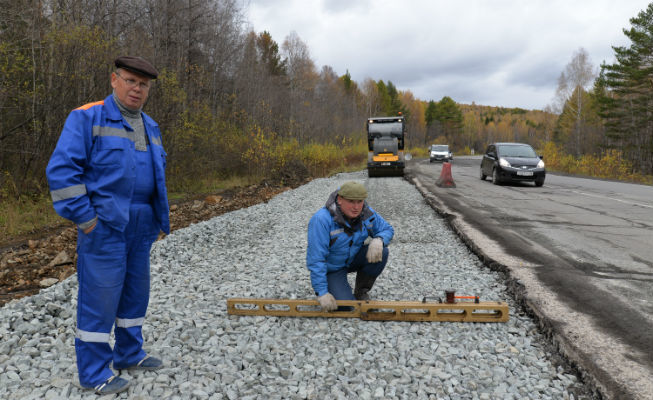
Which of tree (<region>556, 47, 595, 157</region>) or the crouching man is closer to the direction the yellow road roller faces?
the crouching man

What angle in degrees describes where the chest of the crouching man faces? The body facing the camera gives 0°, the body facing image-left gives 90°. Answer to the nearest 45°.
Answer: approximately 315°

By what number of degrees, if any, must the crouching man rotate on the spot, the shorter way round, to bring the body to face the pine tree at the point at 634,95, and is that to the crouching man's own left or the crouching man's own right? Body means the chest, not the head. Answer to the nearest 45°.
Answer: approximately 90° to the crouching man's own left

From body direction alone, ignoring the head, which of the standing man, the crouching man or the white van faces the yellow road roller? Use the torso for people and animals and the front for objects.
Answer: the white van

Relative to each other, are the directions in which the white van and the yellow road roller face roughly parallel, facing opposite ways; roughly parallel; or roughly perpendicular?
roughly parallel

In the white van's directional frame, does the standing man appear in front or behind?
in front

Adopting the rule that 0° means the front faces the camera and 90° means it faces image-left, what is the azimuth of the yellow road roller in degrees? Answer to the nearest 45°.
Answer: approximately 0°

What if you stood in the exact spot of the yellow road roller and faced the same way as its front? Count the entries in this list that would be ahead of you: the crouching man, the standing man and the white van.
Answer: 2

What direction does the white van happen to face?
toward the camera

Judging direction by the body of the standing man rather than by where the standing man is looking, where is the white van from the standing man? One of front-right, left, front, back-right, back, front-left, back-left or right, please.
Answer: left

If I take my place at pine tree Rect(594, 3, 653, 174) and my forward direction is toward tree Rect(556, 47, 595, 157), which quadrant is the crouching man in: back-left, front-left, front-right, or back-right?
back-left

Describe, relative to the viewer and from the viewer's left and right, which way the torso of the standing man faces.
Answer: facing the viewer and to the right of the viewer

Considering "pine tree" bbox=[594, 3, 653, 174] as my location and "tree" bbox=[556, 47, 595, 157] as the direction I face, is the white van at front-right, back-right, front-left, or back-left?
front-left

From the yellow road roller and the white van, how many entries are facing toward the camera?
2
